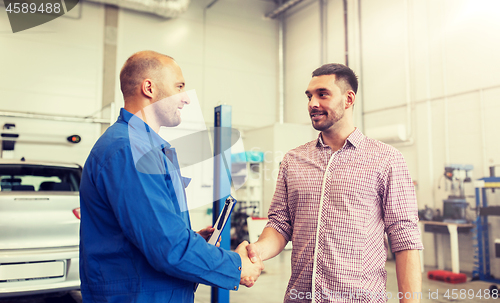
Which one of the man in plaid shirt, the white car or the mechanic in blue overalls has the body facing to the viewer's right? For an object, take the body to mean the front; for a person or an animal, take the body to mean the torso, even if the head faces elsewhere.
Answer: the mechanic in blue overalls

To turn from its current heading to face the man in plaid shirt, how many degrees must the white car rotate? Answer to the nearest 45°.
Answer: approximately 135° to its right

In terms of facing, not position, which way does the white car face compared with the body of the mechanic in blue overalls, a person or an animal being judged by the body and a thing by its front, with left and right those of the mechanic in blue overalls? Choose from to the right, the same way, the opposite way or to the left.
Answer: to the left

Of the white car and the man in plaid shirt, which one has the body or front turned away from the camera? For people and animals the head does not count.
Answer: the white car

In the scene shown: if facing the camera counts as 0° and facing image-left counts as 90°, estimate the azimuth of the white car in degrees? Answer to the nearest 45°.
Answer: approximately 180°

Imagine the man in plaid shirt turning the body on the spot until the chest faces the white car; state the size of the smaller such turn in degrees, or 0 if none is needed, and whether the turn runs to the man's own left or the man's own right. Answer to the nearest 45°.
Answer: approximately 90° to the man's own right

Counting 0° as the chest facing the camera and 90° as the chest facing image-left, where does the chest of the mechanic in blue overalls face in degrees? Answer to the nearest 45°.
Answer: approximately 270°

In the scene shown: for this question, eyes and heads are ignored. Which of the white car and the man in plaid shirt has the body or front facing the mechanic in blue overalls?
the man in plaid shirt

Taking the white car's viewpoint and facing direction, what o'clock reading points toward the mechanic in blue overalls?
The mechanic in blue overalls is roughly at 6 o'clock from the white car.

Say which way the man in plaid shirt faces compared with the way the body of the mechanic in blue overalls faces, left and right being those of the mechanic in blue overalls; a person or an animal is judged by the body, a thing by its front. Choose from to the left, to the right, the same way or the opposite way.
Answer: the opposite way

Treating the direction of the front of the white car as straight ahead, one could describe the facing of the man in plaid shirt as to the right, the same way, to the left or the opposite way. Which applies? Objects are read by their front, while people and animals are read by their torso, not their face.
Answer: to the left

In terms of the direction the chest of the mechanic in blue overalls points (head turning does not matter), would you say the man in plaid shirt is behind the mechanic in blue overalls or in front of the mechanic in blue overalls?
in front

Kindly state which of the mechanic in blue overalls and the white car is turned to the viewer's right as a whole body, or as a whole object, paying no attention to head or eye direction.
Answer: the mechanic in blue overalls

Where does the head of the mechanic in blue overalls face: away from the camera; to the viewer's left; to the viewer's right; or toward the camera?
to the viewer's right
